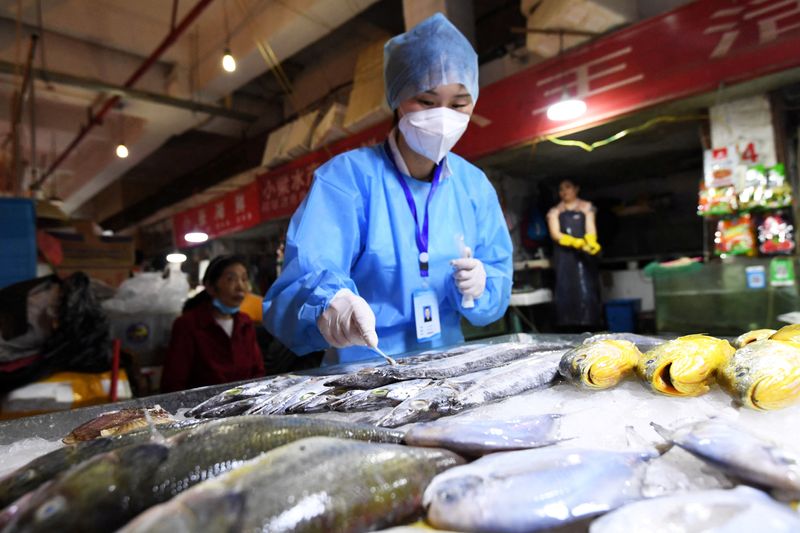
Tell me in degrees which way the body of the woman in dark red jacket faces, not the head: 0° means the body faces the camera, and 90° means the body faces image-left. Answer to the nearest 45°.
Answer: approximately 315°

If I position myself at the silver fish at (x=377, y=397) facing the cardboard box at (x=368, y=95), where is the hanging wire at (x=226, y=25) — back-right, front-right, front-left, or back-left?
front-left

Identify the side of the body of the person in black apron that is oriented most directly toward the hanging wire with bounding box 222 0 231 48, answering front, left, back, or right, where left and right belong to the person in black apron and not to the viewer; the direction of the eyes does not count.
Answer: right

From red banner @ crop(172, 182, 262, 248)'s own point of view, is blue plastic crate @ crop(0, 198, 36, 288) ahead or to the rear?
ahead

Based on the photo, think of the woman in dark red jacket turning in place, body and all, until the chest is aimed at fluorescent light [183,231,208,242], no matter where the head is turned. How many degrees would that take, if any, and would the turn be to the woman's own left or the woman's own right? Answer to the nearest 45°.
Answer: approximately 135° to the woman's own left

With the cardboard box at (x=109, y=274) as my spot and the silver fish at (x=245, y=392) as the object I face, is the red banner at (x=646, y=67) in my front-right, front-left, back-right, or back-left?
front-left

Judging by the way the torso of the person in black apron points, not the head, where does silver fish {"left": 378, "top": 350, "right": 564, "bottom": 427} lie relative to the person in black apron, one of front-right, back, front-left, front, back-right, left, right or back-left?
front

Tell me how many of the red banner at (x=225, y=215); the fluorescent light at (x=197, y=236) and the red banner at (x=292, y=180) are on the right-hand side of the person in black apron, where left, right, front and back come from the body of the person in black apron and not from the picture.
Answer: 3

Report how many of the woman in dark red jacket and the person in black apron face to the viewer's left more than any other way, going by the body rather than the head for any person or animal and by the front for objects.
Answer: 0

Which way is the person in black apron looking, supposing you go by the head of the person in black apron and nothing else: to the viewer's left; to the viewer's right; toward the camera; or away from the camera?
toward the camera

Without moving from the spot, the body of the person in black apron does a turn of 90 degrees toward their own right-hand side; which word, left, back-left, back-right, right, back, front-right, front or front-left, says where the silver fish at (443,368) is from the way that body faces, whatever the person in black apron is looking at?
left

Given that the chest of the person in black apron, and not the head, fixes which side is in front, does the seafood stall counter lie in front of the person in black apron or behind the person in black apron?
in front

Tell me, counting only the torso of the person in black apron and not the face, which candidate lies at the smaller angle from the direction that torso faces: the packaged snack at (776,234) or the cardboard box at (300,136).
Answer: the packaged snack

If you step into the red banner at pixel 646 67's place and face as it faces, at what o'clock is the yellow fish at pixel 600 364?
The yellow fish is roughly at 11 o'clock from the red banner.

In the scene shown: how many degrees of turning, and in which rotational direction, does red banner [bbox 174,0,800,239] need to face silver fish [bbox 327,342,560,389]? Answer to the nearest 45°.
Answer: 0° — it already faces it

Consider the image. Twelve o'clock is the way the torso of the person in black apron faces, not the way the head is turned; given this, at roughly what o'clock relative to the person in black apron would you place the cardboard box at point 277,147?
The cardboard box is roughly at 3 o'clock from the person in black apron.

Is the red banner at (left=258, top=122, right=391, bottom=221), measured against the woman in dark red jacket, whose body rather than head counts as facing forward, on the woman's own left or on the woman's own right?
on the woman's own left

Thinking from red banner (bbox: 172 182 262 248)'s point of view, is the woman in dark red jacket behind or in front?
in front

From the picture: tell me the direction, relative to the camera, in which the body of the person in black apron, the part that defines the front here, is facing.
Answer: toward the camera

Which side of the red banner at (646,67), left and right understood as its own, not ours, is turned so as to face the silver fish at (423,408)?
front

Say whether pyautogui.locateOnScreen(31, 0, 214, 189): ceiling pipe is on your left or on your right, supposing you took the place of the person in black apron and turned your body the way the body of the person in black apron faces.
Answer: on your right

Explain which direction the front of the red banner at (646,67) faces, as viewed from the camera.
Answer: facing the viewer and to the left of the viewer
